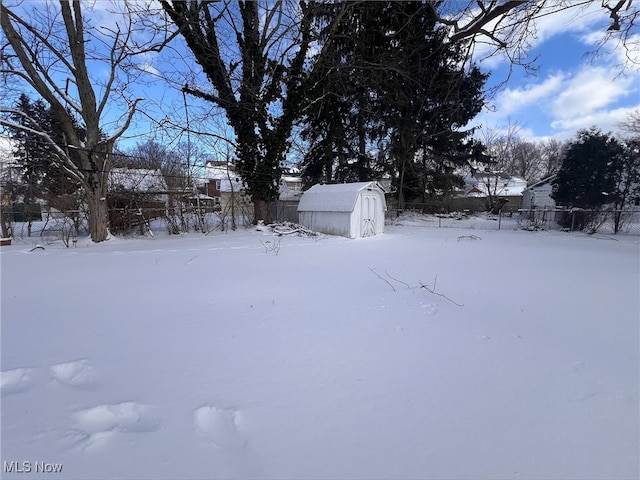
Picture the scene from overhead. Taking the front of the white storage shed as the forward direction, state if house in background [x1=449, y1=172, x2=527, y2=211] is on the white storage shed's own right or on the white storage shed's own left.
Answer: on the white storage shed's own left

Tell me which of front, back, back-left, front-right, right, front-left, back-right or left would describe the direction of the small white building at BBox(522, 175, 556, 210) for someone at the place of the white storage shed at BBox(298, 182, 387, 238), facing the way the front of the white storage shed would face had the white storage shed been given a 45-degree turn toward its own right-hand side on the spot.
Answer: back-left

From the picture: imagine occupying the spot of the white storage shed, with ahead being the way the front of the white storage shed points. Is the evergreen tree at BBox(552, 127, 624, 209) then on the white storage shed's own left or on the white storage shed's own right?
on the white storage shed's own left

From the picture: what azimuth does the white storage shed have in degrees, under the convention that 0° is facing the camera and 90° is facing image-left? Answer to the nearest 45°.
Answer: approximately 315°

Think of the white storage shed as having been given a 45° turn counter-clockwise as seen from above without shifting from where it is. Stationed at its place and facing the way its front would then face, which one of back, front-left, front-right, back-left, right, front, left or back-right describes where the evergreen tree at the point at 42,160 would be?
back
